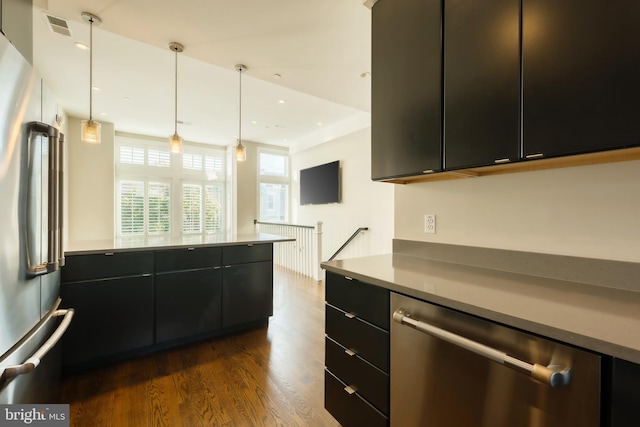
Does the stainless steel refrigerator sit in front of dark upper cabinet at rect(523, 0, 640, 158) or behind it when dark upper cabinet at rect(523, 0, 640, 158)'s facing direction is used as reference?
in front

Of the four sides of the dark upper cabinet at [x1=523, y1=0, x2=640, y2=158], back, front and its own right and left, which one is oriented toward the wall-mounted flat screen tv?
right

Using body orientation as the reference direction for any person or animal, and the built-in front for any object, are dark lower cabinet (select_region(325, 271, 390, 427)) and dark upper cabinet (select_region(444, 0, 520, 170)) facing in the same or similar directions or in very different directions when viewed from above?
same or similar directions

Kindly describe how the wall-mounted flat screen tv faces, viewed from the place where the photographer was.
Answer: facing the viewer and to the left of the viewer

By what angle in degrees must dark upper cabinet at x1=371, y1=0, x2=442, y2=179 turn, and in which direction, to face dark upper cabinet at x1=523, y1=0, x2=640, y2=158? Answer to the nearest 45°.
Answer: approximately 90° to its left

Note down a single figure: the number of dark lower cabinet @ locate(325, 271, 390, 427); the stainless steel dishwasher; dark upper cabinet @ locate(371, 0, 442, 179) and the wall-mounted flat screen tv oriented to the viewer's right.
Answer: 0

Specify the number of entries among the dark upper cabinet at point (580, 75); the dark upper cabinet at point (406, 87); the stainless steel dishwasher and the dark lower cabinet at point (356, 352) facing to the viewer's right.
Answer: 0

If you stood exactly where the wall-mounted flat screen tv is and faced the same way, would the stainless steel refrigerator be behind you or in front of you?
in front

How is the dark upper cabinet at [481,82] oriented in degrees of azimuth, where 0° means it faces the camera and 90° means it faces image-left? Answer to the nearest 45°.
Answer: approximately 45°

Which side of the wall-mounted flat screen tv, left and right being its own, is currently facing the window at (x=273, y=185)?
right

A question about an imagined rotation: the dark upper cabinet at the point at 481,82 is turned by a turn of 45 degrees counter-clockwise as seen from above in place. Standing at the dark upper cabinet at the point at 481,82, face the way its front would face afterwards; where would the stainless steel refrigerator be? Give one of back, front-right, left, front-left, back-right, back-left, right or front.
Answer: front-right
